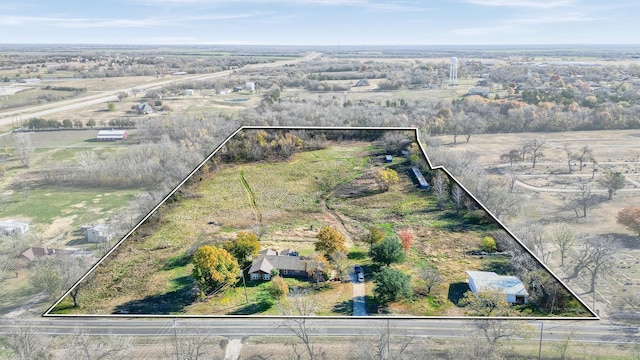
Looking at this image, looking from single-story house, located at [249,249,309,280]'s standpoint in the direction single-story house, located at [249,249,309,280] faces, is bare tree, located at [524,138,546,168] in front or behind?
behind

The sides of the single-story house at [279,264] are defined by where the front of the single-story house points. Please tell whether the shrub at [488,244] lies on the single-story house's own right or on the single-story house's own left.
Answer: on the single-story house's own left

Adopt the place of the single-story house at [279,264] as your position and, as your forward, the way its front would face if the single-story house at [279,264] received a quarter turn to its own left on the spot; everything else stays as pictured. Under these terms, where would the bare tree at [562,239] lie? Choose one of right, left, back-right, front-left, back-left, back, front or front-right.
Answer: front-left

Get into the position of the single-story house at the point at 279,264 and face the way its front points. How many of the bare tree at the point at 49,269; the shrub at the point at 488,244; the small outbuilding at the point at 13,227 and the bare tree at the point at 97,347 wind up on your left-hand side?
1

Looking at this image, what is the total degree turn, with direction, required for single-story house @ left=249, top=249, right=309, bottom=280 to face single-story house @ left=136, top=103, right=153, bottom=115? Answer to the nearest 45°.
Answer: approximately 180°

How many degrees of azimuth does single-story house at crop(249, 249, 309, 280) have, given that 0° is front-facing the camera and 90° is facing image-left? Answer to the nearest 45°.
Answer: approximately 0°

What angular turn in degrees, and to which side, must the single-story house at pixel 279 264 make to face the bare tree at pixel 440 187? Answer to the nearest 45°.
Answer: approximately 90° to its left

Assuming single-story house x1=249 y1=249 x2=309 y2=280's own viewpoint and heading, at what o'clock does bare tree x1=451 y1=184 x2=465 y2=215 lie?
The bare tree is roughly at 9 o'clock from the single-story house.

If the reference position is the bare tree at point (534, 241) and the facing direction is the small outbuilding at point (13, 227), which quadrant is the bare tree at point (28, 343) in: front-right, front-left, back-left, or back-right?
front-left

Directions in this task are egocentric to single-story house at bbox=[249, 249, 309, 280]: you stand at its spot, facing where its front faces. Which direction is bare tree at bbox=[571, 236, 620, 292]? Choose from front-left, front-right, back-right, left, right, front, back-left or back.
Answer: back-left

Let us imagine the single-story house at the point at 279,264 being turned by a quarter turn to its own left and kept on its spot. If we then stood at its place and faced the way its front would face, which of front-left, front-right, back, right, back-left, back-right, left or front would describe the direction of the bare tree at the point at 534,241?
front-left

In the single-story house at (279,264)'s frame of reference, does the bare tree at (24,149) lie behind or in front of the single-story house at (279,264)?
behind
